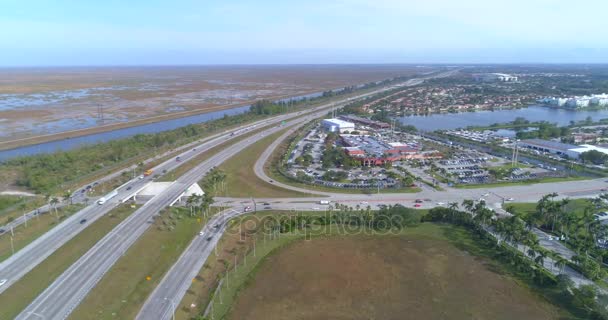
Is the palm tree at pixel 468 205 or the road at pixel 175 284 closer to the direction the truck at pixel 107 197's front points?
the road

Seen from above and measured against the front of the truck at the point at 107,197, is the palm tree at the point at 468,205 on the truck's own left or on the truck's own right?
on the truck's own left

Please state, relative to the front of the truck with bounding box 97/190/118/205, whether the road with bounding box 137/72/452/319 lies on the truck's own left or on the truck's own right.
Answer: on the truck's own left

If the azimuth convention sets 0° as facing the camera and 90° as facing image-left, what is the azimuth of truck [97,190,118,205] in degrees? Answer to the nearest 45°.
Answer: approximately 45°

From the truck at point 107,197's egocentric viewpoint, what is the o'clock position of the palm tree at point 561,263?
The palm tree is roughly at 9 o'clock from the truck.
